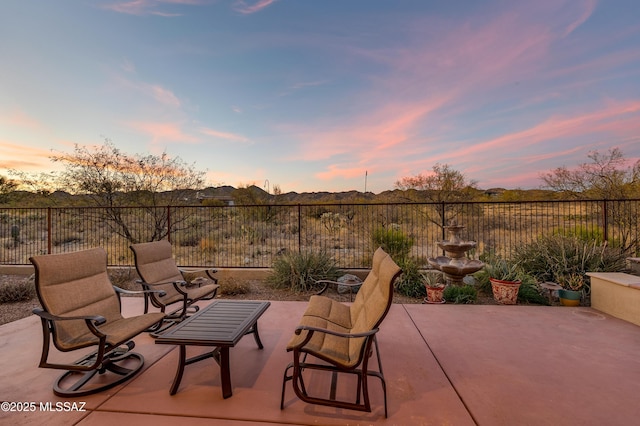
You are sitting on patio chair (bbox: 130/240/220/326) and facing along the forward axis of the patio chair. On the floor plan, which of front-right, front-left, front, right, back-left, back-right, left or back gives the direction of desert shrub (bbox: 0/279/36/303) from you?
back

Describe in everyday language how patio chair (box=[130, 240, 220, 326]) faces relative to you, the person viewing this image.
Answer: facing the viewer and to the right of the viewer

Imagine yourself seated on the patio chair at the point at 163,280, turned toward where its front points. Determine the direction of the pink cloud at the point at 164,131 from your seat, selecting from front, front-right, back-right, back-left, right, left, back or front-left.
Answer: back-left

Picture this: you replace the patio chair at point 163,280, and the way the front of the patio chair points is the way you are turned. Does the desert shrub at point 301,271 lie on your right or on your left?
on your left

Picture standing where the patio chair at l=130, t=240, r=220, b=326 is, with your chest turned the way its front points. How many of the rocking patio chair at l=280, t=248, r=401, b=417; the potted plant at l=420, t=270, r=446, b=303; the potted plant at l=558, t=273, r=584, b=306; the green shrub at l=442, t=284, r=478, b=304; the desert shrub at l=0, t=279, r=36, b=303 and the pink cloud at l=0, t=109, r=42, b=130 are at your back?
2

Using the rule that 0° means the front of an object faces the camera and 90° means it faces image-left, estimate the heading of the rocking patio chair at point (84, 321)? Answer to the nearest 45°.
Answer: approximately 315°

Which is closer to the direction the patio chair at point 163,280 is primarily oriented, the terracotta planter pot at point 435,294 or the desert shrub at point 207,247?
the terracotta planter pot

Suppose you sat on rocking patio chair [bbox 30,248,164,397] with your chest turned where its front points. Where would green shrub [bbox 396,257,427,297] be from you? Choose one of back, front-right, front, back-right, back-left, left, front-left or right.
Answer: front-left

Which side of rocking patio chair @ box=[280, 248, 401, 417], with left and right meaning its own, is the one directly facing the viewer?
left

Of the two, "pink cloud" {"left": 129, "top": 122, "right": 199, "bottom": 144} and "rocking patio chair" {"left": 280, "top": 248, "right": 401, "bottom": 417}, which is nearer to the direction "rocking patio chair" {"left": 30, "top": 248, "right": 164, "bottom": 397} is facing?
the rocking patio chair

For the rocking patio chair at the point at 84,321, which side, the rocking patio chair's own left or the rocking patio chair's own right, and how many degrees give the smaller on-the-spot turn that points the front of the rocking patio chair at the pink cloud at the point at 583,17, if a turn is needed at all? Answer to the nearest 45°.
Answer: approximately 45° to the rocking patio chair's own left

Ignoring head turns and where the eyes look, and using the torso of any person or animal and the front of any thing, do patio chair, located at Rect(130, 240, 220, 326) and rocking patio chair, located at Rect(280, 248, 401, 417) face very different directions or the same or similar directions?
very different directions
